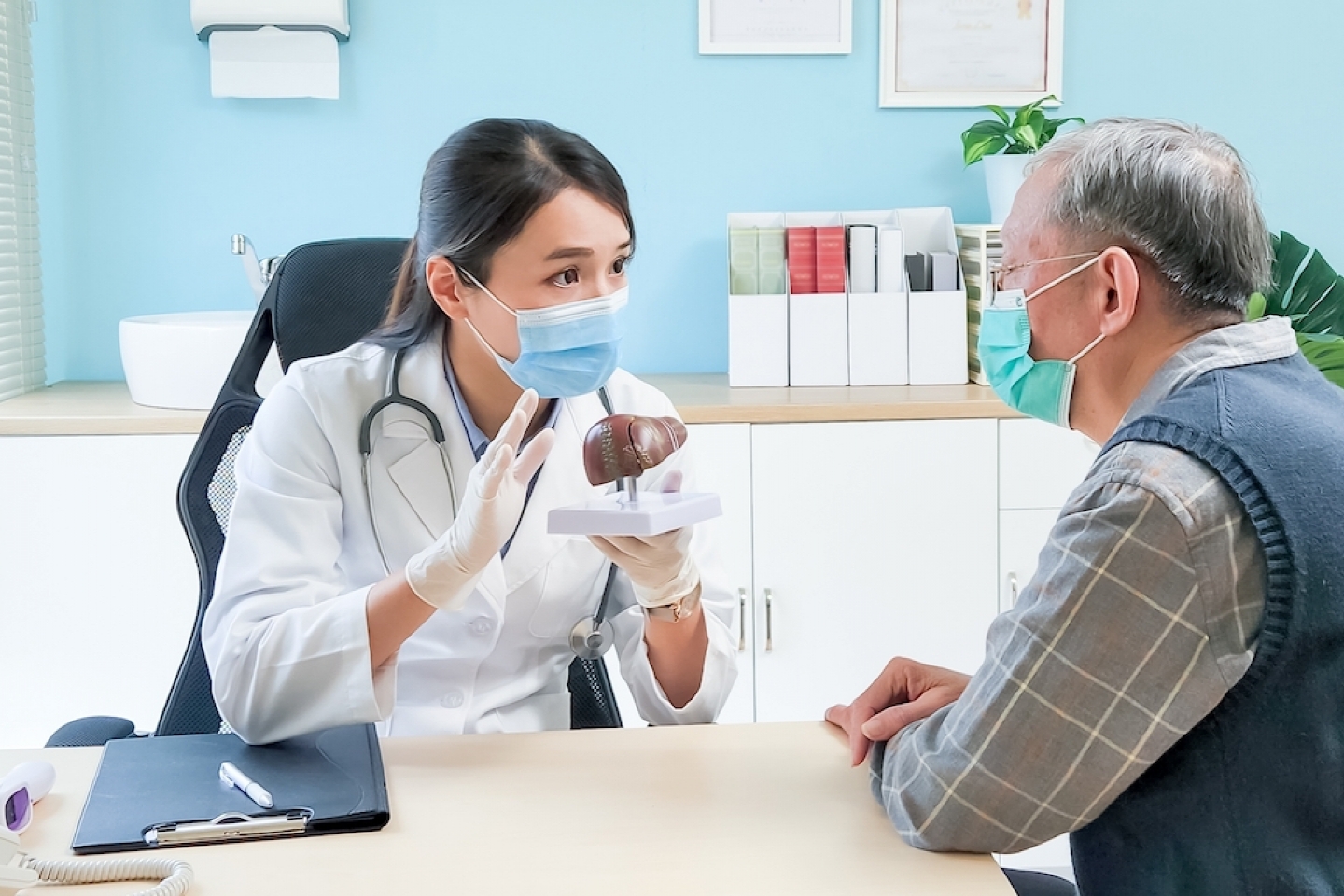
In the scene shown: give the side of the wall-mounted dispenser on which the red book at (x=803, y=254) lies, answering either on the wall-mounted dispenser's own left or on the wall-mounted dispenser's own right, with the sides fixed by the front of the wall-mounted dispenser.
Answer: on the wall-mounted dispenser's own left

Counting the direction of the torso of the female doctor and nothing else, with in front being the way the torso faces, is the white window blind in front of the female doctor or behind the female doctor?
behind

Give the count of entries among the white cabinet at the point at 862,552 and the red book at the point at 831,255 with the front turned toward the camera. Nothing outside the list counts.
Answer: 2

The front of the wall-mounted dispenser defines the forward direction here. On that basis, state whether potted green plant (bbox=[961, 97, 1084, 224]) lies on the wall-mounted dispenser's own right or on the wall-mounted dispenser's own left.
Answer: on the wall-mounted dispenser's own left

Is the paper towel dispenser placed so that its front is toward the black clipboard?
yes

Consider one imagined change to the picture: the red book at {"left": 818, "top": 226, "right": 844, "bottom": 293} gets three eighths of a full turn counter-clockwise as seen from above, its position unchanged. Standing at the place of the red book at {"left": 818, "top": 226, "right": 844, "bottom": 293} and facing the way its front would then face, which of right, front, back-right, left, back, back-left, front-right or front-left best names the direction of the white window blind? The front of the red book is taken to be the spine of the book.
back-left

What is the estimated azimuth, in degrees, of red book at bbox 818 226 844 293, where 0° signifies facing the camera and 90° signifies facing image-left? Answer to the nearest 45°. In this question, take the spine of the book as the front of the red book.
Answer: approximately 0°

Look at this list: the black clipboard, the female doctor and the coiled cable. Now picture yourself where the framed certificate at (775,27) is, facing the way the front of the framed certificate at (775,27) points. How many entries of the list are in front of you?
3
